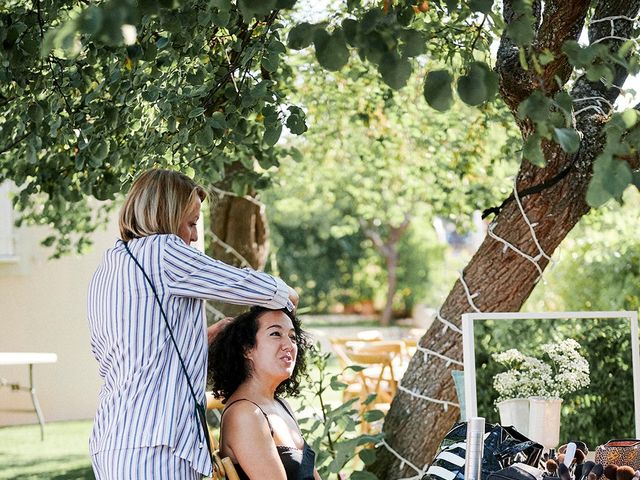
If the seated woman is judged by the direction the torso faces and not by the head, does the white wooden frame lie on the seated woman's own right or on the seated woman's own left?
on the seated woman's own left

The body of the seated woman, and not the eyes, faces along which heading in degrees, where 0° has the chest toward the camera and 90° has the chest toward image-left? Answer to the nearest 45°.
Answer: approximately 315°

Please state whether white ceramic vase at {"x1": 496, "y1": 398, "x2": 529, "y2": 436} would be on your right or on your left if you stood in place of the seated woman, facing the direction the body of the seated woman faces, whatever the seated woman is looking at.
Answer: on your left

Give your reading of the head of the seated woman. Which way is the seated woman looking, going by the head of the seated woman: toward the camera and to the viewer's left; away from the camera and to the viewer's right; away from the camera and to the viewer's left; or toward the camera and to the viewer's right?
toward the camera and to the viewer's right

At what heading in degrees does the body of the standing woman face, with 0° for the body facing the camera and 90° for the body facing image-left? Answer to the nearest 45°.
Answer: approximately 225°

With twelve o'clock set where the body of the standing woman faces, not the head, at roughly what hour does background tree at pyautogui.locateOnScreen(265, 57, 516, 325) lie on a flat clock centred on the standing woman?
The background tree is roughly at 11 o'clock from the standing woman.

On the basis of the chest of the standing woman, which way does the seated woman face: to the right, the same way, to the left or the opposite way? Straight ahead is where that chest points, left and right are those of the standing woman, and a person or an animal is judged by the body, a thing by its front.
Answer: to the right

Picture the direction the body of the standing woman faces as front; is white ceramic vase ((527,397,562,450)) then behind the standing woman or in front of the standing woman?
in front

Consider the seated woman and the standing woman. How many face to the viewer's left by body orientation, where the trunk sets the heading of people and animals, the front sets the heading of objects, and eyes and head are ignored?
0

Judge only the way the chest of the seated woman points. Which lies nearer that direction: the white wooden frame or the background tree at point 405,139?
the white wooden frame
